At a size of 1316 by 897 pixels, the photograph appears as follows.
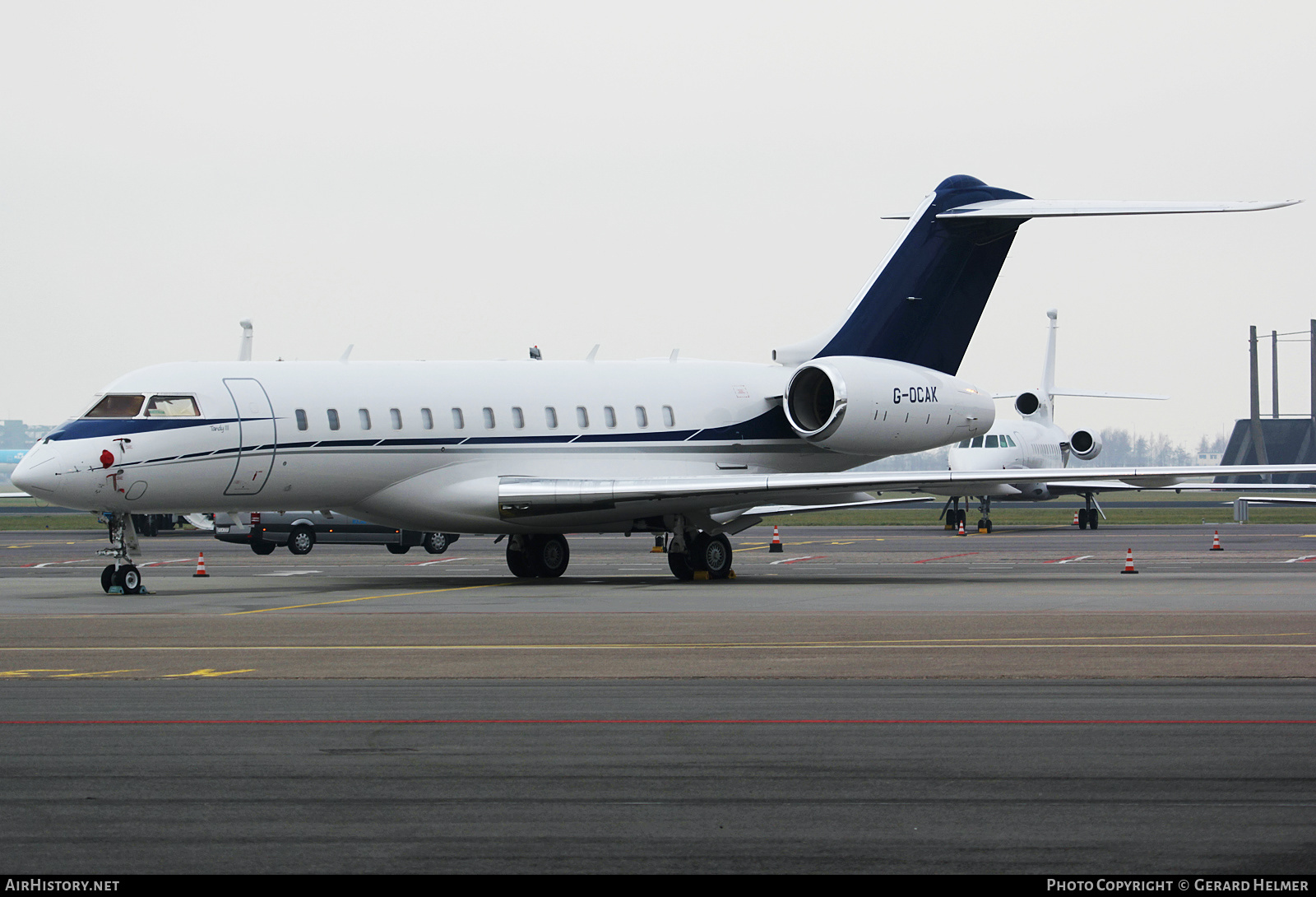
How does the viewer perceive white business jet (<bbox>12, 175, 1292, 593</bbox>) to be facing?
facing the viewer and to the left of the viewer
